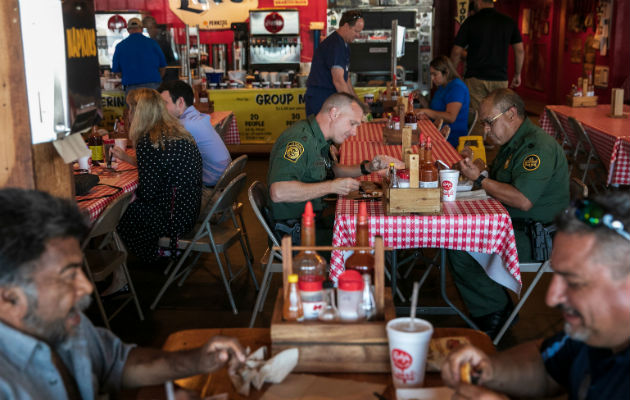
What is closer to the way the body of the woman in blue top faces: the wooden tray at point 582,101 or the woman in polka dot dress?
the woman in polka dot dress

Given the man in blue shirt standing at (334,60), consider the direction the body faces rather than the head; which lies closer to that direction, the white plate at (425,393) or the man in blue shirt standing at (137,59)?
the white plate

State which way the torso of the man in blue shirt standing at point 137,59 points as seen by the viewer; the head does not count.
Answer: away from the camera

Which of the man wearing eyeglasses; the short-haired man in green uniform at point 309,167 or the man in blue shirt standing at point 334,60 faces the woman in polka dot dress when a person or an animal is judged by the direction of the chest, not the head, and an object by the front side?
the man wearing eyeglasses

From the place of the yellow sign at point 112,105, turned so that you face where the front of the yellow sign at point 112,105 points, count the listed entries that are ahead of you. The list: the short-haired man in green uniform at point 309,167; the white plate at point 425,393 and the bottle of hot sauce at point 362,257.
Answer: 3

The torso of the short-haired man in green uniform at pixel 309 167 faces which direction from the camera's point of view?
to the viewer's right

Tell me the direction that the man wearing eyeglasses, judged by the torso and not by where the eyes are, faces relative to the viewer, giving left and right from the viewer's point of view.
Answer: facing to the left of the viewer

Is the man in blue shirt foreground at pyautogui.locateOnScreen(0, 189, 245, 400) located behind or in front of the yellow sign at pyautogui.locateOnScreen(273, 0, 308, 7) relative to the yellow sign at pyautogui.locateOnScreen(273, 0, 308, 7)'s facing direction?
in front

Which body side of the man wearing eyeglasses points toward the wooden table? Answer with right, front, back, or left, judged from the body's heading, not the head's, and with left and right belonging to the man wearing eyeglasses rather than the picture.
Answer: left

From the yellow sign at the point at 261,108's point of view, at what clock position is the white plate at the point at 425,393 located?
The white plate is roughly at 12 o'clock from the yellow sign.

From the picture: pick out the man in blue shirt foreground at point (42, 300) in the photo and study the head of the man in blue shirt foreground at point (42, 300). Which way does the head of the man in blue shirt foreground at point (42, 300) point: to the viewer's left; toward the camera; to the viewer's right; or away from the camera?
to the viewer's right
